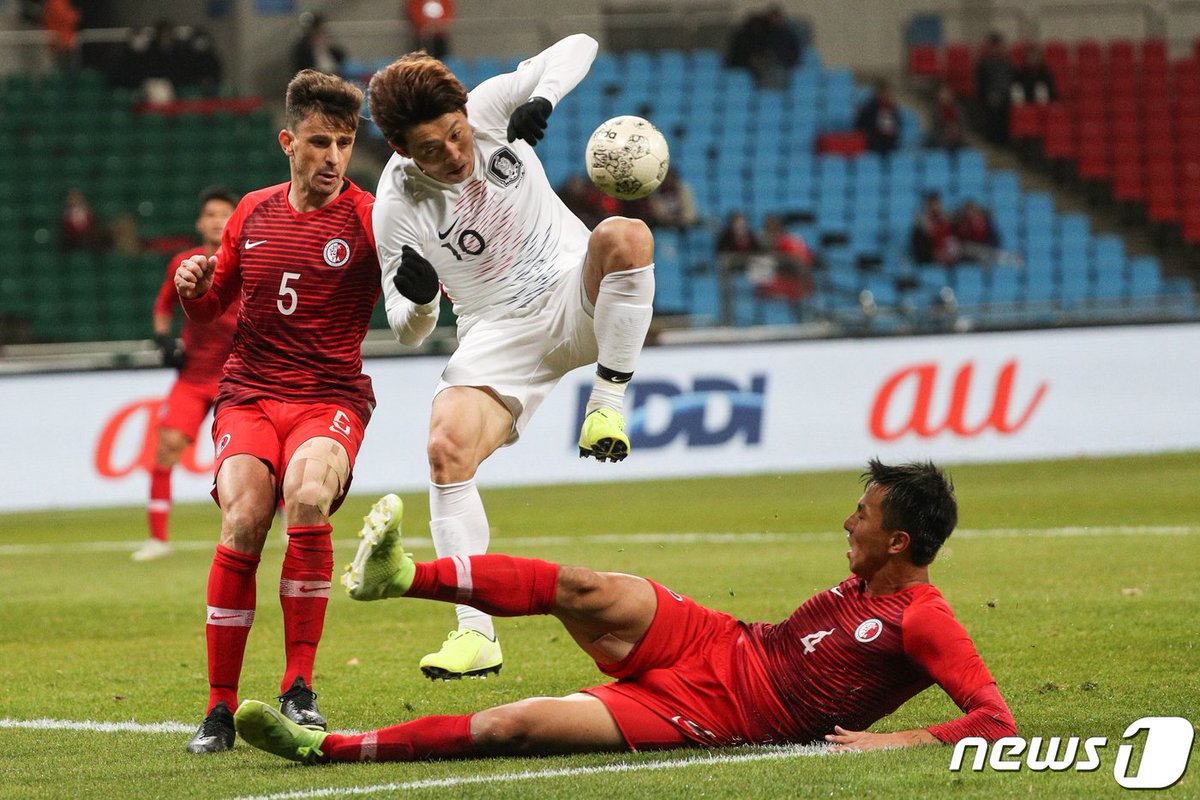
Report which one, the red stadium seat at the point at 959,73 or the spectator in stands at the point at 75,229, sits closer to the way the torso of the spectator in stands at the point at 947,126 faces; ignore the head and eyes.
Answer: the spectator in stands

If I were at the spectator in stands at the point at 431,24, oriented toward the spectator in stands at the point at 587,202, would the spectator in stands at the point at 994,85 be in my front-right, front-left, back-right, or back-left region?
front-left

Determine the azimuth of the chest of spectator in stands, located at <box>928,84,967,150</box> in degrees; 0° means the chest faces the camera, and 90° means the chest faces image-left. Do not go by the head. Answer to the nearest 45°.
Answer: approximately 0°

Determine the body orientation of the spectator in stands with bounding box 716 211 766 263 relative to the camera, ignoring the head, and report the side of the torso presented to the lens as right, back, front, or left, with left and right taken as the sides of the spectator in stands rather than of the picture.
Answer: front

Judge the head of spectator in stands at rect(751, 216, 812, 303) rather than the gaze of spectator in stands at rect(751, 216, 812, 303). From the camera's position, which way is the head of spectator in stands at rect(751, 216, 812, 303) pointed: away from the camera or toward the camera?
toward the camera

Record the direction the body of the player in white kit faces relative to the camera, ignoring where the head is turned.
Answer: toward the camera

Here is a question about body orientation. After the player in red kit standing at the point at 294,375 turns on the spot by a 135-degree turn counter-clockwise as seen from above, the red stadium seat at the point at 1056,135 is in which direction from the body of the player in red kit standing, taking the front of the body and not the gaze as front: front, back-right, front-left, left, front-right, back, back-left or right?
front

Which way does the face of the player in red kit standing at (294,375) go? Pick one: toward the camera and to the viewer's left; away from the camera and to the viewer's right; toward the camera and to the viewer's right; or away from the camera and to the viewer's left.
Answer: toward the camera and to the viewer's right

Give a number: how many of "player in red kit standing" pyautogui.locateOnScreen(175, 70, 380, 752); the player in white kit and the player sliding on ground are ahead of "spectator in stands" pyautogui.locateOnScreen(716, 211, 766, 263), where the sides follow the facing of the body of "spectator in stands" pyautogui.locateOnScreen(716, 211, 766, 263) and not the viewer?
3

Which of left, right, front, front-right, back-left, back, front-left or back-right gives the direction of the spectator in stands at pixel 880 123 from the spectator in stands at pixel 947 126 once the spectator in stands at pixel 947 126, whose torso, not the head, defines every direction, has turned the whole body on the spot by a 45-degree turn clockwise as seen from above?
front

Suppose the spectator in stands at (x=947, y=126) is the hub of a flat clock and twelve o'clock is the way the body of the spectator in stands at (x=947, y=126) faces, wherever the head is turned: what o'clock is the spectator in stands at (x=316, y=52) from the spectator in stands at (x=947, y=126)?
the spectator in stands at (x=316, y=52) is roughly at 2 o'clock from the spectator in stands at (x=947, y=126).

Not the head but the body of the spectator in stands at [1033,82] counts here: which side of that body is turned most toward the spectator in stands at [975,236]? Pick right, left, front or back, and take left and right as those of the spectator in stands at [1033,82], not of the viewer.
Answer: front

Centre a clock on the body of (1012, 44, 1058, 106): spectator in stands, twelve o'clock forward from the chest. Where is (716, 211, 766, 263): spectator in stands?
(716, 211, 766, 263): spectator in stands is roughly at 1 o'clock from (1012, 44, 1058, 106): spectator in stands.

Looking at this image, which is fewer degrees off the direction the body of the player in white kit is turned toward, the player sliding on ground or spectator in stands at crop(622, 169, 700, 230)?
the player sliding on ground

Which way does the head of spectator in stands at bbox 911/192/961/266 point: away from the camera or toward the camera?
toward the camera
